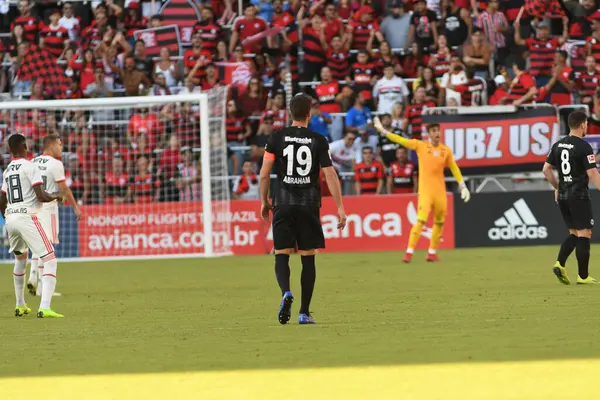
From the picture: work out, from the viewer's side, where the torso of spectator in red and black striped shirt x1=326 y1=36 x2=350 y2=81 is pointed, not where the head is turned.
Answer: toward the camera

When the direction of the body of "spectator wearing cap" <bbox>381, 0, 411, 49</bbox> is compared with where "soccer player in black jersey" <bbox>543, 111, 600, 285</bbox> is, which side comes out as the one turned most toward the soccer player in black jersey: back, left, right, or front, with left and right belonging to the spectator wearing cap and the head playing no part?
front

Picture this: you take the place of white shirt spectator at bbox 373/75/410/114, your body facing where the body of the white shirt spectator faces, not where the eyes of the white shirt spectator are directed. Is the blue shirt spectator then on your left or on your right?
on your right

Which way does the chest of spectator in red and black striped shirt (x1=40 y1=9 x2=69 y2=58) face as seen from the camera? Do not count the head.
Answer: toward the camera

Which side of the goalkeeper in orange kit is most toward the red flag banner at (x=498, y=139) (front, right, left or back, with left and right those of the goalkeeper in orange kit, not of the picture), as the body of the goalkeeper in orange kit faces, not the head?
back

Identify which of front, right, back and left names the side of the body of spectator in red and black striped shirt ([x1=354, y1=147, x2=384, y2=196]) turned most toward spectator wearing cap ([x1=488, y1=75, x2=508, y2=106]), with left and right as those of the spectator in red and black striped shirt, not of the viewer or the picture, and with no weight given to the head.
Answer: left

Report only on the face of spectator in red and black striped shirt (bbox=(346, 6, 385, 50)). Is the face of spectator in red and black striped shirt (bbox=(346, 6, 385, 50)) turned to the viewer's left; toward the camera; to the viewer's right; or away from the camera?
toward the camera

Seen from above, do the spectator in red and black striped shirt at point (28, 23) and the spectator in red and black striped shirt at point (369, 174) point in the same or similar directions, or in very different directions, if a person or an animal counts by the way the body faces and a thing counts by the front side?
same or similar directions

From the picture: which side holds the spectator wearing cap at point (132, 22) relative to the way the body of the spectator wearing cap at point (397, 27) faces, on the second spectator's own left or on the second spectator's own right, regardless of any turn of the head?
on the second spectator's own right

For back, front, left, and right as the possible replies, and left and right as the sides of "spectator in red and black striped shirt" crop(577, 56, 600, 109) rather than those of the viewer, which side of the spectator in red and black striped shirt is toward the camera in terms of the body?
front

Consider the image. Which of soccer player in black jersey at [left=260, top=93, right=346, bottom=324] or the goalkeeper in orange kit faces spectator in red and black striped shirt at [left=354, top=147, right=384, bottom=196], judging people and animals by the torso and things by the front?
the soccer player in black jersey

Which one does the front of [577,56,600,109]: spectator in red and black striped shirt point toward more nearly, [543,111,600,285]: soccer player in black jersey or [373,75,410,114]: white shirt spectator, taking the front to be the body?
the soccer player in black jersey

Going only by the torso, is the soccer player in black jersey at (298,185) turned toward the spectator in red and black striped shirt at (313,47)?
yes

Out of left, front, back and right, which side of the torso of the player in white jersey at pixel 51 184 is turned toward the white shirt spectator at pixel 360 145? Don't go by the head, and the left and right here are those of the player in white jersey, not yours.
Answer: front

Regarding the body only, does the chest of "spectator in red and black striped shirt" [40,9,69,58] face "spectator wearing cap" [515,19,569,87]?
no

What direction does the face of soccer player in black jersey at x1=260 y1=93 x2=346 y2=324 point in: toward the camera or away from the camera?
away from the camera

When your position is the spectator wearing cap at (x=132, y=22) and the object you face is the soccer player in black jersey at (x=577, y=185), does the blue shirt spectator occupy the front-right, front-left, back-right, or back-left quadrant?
front-left

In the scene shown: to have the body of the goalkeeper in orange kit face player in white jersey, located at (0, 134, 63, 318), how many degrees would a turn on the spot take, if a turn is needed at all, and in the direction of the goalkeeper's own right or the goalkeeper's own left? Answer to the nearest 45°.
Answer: approximately 45° to the goalkeeper's own right

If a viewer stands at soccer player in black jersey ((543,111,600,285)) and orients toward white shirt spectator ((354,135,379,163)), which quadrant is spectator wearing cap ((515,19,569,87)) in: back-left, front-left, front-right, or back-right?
front-right
